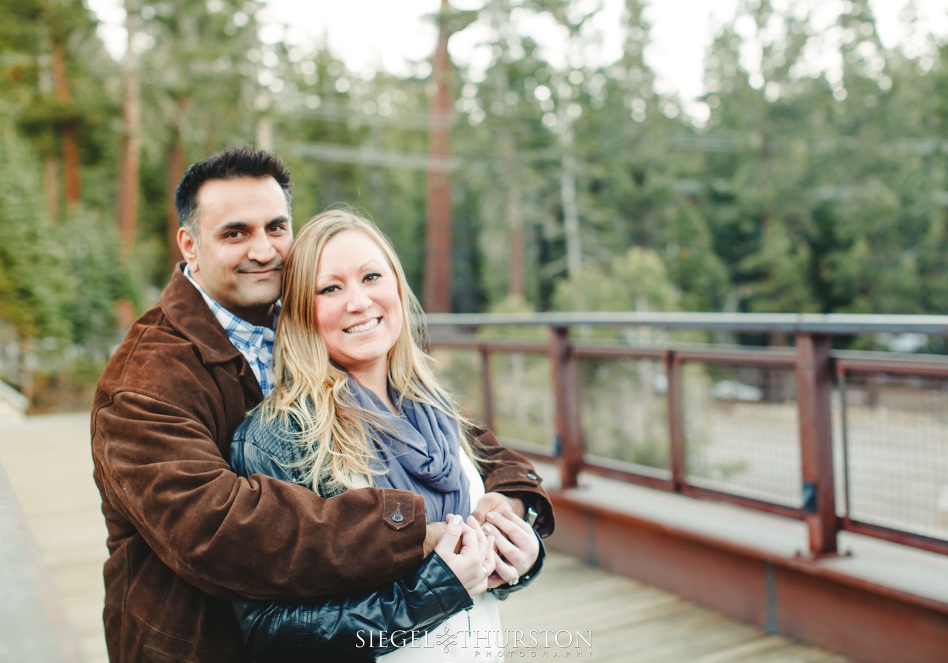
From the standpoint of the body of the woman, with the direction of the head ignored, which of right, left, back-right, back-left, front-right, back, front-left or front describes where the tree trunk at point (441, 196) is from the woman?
back-left

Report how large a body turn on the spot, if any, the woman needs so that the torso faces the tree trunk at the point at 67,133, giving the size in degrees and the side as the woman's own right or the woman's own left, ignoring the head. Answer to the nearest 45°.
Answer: approximately 135° to the woman's own left

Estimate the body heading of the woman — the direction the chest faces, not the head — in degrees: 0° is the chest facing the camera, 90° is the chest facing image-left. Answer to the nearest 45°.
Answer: approximately 315°

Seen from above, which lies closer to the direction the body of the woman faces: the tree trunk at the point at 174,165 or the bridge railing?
the bridge railing

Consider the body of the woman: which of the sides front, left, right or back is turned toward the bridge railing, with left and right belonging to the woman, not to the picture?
left

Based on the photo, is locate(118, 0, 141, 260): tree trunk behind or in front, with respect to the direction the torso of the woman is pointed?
behind

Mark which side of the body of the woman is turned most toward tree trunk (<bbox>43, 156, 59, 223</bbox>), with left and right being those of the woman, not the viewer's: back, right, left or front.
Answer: back
